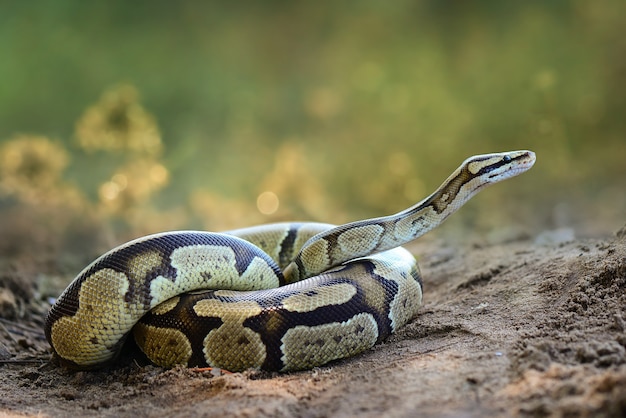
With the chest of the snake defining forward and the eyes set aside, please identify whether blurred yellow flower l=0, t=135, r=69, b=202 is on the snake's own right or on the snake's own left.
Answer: on the snake's own left

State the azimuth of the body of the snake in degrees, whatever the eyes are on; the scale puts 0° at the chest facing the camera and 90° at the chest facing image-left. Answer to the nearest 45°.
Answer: approximately 270°
